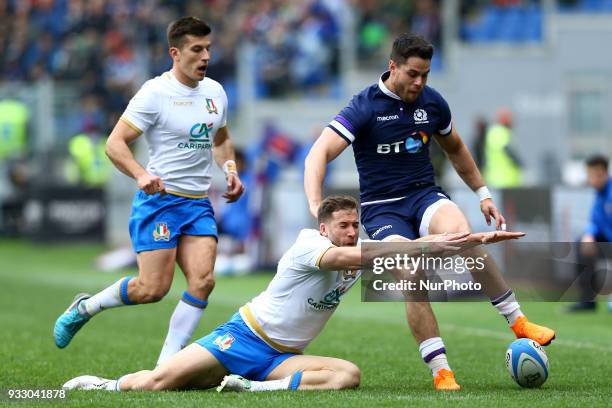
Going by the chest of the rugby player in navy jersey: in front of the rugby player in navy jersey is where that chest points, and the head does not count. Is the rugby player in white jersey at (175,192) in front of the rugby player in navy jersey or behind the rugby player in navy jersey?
behind

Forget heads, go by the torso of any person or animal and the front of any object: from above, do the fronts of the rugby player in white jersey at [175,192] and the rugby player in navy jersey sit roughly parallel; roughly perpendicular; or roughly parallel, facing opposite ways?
roughly parallel

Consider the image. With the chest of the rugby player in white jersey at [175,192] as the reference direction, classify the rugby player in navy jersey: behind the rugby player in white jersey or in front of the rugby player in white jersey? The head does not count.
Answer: in front

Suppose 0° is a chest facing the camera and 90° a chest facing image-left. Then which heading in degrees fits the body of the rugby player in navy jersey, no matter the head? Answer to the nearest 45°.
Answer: approximately 315°

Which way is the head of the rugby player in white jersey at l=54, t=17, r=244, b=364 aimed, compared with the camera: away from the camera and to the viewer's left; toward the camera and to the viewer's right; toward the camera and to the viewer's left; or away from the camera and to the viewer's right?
toward the camera and to the viewer's right

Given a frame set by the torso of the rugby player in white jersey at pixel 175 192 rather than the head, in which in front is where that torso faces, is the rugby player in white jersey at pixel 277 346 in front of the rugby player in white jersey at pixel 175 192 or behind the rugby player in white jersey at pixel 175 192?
in front

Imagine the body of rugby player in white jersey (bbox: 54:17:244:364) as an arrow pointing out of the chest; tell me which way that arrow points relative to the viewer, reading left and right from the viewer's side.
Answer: facing the viewer and to the right of the viewer

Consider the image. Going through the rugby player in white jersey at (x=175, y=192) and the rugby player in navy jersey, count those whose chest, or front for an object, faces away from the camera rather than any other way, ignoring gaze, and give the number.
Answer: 0
